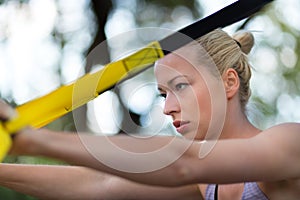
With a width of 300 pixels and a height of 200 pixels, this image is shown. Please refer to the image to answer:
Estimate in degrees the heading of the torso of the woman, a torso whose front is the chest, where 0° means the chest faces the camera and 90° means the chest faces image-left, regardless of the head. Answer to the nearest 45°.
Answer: approximately 45°
